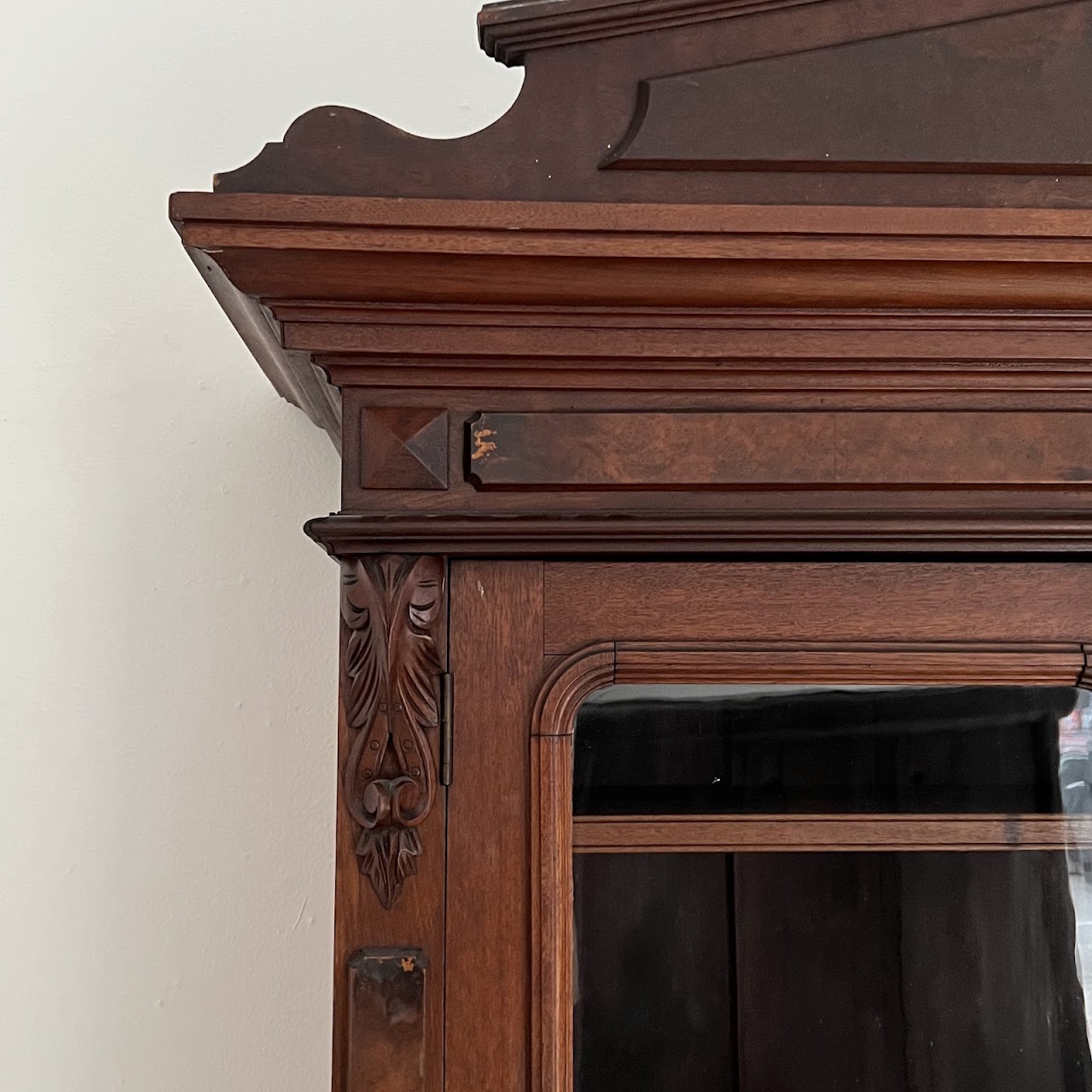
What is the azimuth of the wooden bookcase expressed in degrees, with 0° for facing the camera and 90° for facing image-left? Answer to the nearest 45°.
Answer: approximately 0°
